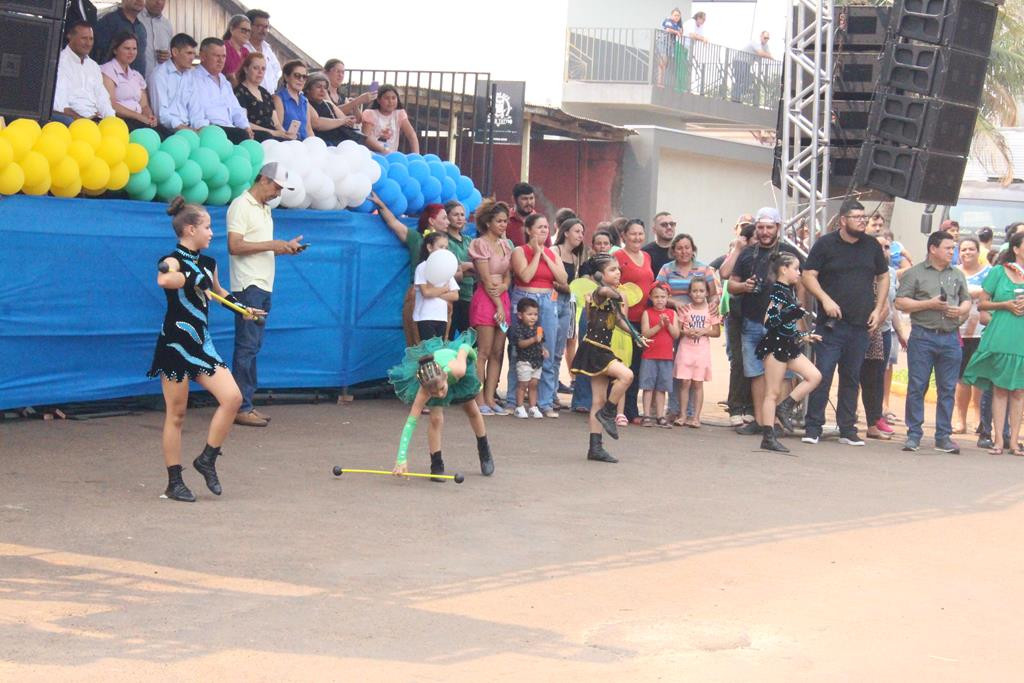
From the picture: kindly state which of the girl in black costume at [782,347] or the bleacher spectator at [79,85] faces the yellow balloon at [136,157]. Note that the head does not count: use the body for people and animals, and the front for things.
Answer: the bleacher spectator

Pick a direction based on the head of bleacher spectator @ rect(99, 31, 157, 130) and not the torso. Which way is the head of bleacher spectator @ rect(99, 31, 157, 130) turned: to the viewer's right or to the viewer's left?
to the viewer's right

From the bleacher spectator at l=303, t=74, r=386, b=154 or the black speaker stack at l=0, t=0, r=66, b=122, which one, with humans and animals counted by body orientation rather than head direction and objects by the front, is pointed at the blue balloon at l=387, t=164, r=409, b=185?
the bleacher spectator

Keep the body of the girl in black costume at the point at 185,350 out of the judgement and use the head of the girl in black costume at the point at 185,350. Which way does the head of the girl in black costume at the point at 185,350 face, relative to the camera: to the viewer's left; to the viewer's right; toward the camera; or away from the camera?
to the viewer's right

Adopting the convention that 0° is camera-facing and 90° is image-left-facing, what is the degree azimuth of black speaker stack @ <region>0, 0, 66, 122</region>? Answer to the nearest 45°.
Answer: approximately 0°

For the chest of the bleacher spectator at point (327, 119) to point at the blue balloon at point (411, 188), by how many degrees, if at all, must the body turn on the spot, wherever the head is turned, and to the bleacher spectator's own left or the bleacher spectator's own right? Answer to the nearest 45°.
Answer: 0° — they already face it

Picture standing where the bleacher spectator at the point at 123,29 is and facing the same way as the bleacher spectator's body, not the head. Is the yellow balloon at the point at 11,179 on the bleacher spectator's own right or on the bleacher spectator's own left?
on the bleacher spectator's own right

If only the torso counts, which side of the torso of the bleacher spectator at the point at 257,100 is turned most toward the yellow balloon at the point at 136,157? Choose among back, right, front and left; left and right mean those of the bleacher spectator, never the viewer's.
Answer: right
